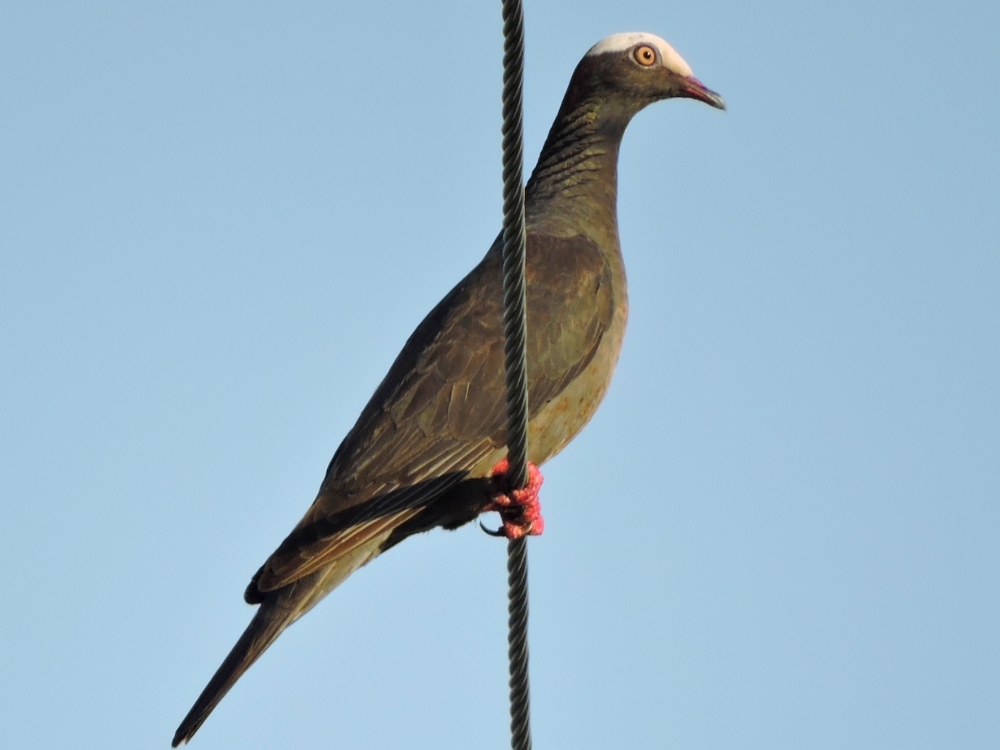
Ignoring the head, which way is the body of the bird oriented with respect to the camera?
to the viewer's right
